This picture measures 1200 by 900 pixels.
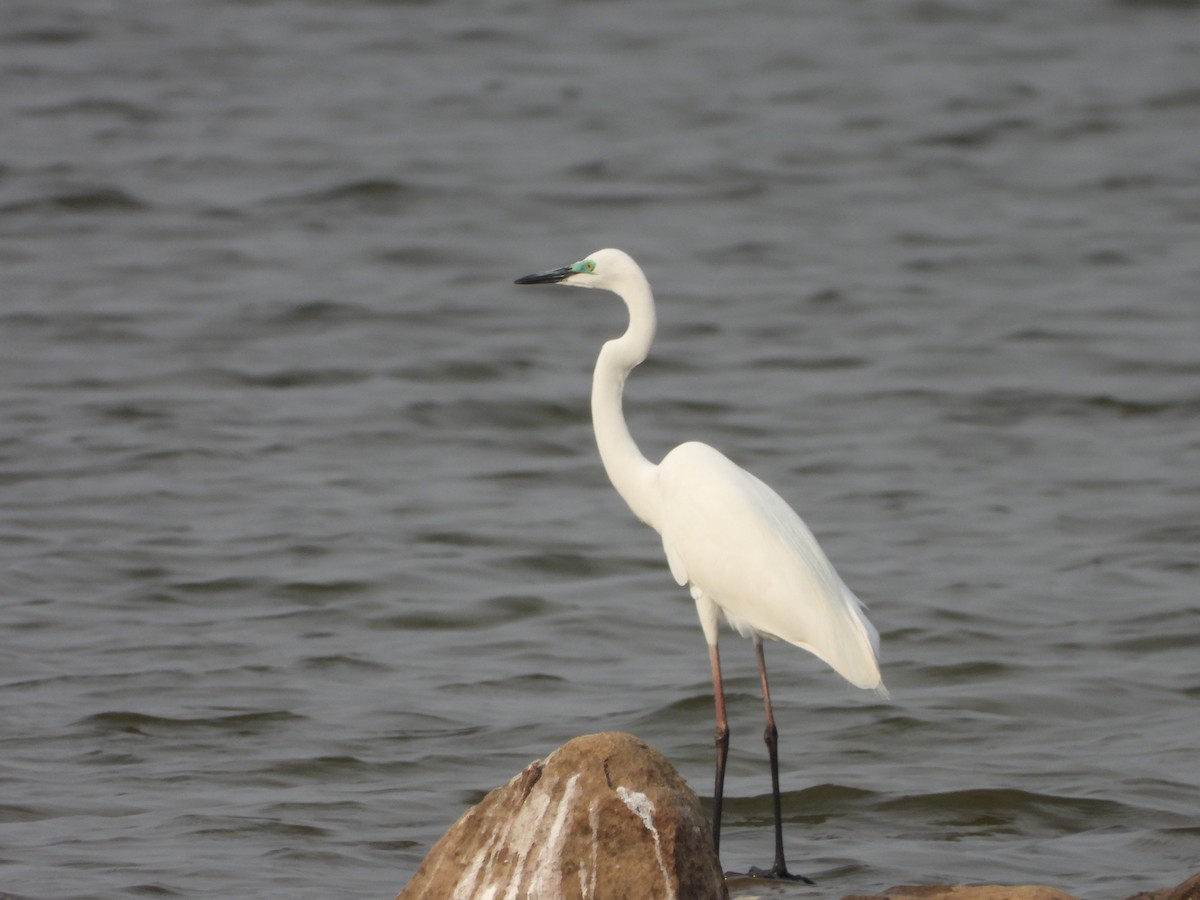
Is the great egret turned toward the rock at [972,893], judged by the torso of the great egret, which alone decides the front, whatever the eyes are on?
no

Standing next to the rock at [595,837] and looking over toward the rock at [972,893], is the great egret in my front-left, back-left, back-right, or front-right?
front-left

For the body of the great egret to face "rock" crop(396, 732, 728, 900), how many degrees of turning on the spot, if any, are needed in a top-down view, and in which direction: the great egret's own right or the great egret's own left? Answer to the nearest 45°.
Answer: approximately 90° to the great egret's own left

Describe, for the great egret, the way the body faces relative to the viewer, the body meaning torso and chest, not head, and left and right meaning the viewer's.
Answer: facing to the left of the viewer

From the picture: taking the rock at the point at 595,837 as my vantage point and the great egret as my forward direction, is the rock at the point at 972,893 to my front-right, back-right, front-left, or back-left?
front-right
